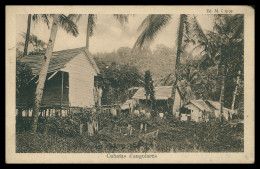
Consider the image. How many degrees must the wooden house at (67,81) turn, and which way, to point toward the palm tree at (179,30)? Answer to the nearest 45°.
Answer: approximately 135° to its left

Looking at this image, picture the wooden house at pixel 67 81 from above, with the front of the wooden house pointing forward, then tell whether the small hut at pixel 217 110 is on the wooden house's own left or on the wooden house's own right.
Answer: on the wooden house's own left
